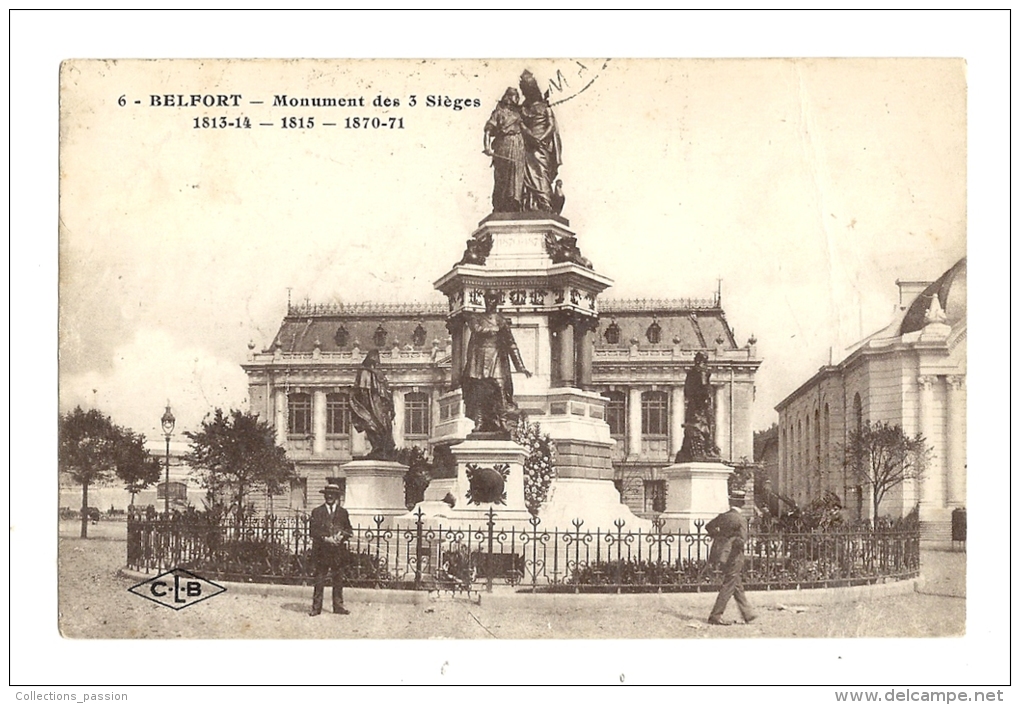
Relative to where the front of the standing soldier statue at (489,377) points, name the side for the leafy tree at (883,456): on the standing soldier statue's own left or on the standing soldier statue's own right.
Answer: on the standing soldier statue's own left

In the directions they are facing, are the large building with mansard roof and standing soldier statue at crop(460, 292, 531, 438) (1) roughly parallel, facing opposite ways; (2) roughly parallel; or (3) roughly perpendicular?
roughly parallel

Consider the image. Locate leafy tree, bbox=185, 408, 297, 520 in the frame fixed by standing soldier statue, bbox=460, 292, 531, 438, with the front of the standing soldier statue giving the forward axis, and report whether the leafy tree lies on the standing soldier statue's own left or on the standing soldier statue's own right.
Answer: on the standing soldier statue's own right

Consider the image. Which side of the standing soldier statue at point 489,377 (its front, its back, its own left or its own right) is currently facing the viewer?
front

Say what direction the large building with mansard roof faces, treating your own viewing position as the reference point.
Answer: facing the viewer
